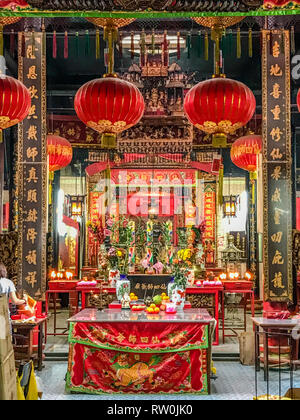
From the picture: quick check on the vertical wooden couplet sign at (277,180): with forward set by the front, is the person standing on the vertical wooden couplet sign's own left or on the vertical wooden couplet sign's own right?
on the vertical wooden couplet sign's own right

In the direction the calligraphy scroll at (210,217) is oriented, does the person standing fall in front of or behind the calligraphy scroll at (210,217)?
in front

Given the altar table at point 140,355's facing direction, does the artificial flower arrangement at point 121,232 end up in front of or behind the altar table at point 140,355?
behind

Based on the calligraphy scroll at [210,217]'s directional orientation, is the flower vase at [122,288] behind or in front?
in front

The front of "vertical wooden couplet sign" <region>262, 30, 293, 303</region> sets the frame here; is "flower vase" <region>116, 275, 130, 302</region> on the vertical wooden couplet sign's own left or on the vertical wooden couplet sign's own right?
on the vertical wooden couplet sign's own right

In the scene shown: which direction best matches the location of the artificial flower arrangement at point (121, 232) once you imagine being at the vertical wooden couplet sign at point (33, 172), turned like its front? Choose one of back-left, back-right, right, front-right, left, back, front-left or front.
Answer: back-left

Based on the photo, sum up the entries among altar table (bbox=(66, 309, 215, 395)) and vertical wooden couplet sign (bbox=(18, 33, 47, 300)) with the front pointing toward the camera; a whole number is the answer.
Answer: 2

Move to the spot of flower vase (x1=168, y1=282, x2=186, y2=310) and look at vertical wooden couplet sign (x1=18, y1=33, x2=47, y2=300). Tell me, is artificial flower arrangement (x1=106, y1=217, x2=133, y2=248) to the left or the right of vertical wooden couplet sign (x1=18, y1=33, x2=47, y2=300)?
right
